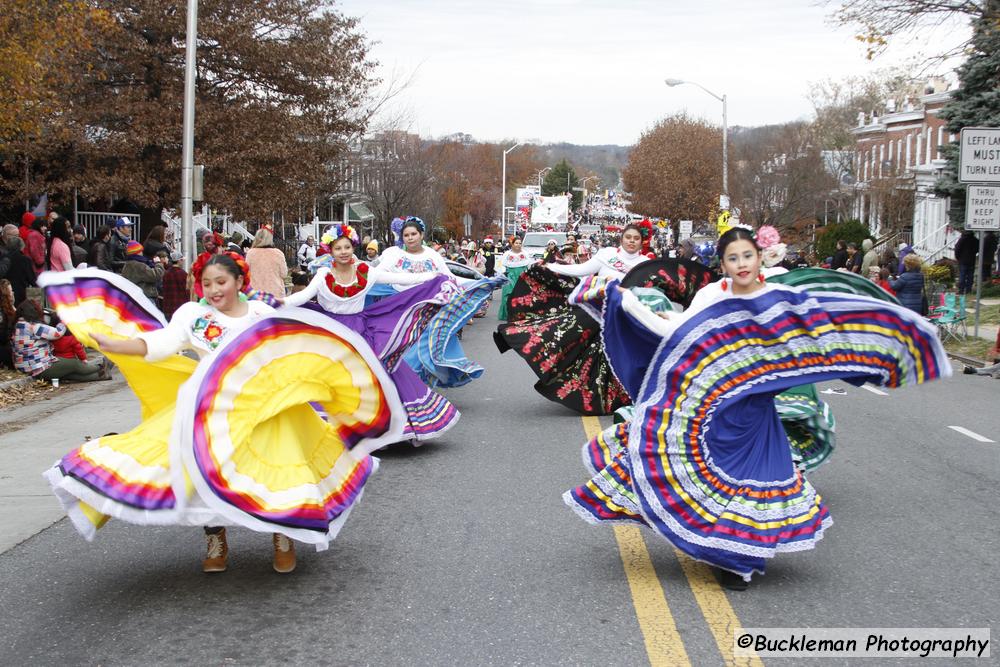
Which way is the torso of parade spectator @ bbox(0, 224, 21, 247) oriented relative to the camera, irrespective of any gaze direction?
to the viewer's right

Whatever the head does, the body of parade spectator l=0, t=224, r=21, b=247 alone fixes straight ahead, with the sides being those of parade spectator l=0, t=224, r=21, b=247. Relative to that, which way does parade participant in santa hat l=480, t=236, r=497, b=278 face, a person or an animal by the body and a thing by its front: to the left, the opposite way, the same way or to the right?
to the right

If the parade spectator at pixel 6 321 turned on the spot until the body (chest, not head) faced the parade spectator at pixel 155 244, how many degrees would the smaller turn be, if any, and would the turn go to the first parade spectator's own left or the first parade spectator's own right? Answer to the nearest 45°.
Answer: approximately 45° to the first parade spectator's own left

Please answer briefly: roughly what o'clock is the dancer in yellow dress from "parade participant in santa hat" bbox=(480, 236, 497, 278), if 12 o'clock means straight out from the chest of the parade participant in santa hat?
The dancer in yellow dress is roughly at 12 o'clock from the parade participant in santa hat.

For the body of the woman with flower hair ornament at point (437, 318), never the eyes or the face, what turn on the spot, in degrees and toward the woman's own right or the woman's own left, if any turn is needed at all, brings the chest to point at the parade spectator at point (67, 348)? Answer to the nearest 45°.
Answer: approximately 135° to the woman's own right

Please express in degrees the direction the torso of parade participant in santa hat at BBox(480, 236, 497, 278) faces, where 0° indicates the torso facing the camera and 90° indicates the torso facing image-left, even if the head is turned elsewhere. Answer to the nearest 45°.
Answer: approximately 0°

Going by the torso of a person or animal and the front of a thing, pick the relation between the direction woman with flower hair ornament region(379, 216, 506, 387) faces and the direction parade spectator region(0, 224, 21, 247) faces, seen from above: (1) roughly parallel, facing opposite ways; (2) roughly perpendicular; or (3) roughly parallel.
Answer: roughly perpendicular

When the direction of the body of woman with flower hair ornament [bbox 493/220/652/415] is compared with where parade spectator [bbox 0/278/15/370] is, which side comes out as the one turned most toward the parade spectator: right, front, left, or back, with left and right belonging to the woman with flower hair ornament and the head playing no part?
right

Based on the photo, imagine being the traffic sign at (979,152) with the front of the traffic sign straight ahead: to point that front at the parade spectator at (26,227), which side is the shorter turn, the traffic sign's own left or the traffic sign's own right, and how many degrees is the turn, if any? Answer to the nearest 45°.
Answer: approximately 45° to the traffic sign's own right

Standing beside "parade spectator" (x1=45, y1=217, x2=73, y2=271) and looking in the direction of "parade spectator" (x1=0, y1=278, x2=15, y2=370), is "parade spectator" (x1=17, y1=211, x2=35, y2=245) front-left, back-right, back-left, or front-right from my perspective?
back-right

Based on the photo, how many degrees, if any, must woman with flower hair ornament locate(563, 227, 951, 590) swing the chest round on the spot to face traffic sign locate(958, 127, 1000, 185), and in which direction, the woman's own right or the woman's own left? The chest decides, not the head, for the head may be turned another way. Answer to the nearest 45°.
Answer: approximately 180°

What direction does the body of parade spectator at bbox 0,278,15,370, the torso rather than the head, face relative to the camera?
to the viewer's right
